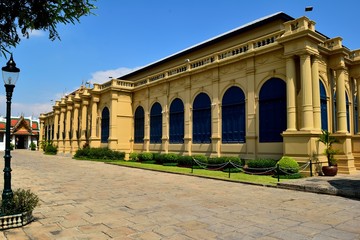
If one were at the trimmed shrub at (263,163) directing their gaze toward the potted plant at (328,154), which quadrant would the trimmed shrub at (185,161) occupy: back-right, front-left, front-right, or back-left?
back-left

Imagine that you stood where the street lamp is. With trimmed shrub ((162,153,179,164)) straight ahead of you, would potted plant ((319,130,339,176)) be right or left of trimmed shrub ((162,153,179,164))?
right
